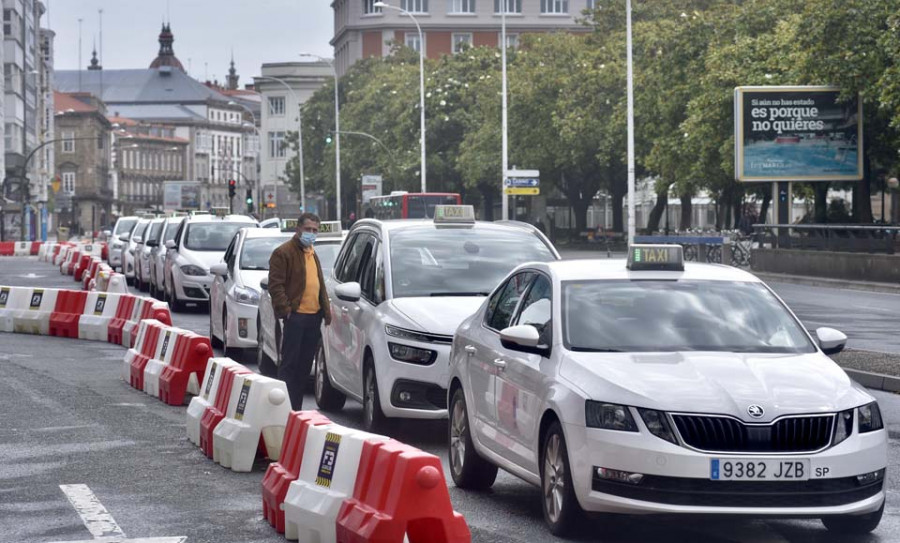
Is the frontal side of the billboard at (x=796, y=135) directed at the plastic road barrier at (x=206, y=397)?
yes

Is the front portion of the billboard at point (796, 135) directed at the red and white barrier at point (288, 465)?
yes

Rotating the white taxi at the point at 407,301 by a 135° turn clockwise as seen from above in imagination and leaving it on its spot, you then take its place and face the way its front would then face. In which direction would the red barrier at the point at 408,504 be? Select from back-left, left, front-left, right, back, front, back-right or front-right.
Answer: left

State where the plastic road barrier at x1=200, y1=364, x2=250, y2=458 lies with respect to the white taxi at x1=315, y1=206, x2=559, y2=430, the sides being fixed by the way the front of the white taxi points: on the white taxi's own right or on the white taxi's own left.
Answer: on the white taxi's own right

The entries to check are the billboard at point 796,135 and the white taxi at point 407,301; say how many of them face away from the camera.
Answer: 0

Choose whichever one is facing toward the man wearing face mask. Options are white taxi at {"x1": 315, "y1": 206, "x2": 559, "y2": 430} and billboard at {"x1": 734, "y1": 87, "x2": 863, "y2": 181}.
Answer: the billboard

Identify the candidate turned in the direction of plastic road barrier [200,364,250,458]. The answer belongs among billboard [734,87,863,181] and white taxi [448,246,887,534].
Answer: the billboard

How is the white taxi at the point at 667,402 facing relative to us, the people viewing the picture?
facing the viewer and to the right of the viewer

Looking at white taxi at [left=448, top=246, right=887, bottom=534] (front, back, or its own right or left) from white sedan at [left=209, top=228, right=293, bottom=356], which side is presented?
back

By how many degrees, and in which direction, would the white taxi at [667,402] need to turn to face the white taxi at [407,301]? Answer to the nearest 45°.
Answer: approximately 180°

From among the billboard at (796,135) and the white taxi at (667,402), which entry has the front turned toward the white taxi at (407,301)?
the billboard

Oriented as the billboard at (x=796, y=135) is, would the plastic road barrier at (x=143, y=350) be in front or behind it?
in front

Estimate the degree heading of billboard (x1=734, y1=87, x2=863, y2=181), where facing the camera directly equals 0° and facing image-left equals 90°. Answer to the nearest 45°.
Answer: approximately 0°
